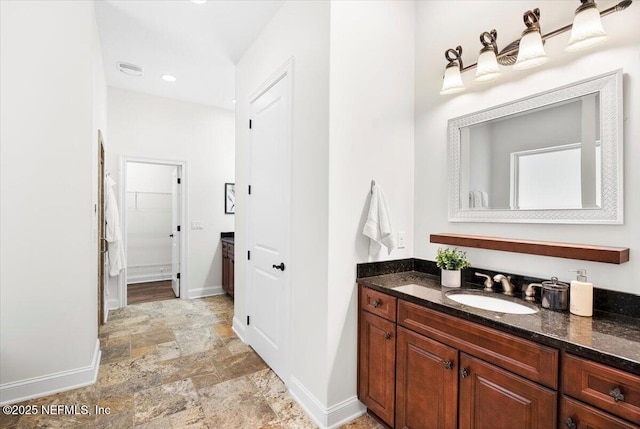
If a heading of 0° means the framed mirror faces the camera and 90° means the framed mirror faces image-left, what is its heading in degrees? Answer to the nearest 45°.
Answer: approximately 45°

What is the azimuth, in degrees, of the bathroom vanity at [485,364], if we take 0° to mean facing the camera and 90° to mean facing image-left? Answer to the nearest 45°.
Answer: approximately 45°

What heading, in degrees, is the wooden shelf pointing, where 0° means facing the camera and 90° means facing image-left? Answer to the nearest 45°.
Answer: approximately 45°

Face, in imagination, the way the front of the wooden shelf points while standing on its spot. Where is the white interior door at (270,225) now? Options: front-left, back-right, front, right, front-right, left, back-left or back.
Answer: front-right
